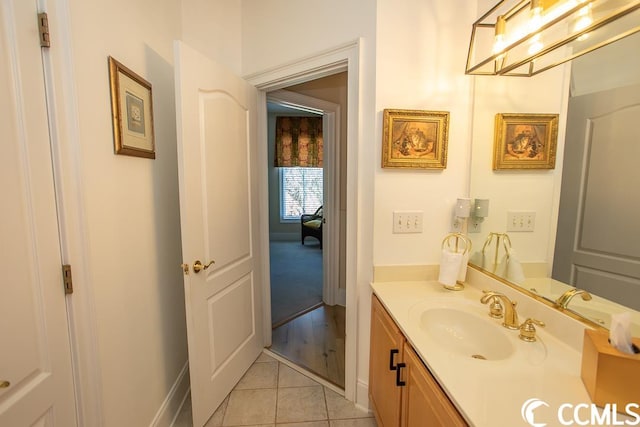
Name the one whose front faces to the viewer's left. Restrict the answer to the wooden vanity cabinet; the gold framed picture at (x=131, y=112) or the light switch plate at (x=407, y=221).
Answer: the wooden vanity cabinet

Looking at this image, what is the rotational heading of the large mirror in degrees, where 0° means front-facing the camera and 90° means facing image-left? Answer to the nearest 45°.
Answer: approximately 45°

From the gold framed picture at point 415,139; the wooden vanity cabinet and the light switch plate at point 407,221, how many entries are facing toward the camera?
2

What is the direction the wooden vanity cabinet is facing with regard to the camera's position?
facing to the left of the viewer

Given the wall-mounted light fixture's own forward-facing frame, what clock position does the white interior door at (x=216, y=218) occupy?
The white interior door is roughly at 1 o'clock from the wall-mounted light fixture.

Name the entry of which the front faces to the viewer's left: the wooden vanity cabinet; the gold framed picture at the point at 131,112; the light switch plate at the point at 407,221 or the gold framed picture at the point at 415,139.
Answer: the wooden vanity cabinet

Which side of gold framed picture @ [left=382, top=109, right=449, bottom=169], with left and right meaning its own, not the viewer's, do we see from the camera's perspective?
front

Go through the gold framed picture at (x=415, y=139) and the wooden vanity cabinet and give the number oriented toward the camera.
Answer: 1

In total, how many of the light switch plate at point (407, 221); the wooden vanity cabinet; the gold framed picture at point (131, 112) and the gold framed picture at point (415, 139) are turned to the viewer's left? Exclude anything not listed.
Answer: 1

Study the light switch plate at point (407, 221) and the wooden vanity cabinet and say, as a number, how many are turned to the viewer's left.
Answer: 1

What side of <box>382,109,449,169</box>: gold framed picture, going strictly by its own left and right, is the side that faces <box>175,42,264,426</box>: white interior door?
right

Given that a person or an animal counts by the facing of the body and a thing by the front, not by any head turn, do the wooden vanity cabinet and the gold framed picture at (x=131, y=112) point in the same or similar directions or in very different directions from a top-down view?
very different directions

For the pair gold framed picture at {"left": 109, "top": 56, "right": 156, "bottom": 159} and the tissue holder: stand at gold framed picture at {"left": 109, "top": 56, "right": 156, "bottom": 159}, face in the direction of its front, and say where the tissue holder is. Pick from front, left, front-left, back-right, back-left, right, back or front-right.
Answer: front

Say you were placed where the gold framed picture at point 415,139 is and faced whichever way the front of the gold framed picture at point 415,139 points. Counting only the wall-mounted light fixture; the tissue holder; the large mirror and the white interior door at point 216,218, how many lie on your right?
1

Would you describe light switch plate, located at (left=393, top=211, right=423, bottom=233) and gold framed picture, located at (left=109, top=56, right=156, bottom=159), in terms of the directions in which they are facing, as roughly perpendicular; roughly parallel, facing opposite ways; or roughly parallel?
roughly perpendicular

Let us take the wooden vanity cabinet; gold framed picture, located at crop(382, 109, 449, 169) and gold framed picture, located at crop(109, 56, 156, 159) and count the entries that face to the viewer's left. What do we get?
1

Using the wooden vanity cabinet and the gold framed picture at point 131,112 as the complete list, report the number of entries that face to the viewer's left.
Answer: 1
